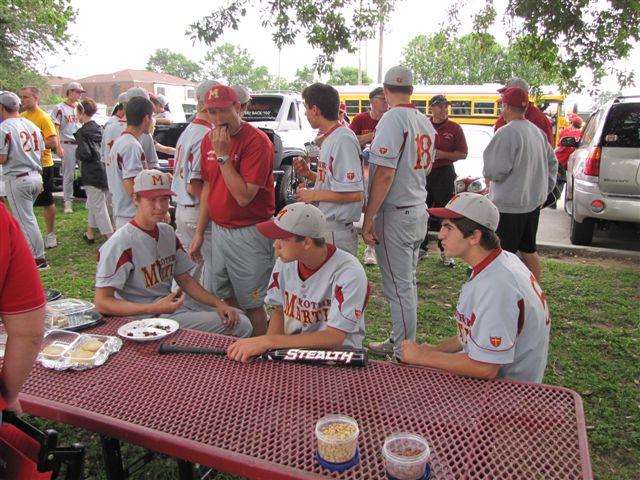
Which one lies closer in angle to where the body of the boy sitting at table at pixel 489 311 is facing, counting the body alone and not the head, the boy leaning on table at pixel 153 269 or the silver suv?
the boy leaning on table

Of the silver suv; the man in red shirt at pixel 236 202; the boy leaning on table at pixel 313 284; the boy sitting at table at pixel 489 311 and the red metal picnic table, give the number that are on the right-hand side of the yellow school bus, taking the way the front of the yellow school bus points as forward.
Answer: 5

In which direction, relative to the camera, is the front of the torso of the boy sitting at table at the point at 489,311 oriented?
to the viewer's left

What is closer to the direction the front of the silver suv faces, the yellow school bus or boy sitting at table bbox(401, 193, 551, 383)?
the yellow school bus

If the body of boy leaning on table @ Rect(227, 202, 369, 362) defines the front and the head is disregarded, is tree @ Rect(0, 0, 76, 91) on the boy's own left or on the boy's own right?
on the boy's own right

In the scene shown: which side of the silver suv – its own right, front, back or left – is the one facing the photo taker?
back

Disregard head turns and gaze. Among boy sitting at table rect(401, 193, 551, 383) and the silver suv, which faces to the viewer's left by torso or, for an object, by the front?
the boy sitting at table

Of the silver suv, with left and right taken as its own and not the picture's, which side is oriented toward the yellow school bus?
front

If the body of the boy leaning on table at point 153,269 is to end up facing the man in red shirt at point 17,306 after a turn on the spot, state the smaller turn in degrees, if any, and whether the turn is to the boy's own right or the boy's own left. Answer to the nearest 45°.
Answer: approximately 45° to the boy's own right

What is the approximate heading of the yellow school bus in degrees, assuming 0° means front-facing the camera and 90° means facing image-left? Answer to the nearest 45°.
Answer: approximately 270°

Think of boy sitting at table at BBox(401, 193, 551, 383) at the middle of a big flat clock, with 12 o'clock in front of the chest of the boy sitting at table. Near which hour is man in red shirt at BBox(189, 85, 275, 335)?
The man in red shirt is roughly at 1 o'clock from the boy sitting at table.

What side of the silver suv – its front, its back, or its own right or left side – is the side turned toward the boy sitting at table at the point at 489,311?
back

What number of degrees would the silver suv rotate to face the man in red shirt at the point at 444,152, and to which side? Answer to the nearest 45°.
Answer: approximately 135° to its left

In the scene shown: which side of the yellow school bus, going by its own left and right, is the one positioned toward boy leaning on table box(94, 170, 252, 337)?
right
